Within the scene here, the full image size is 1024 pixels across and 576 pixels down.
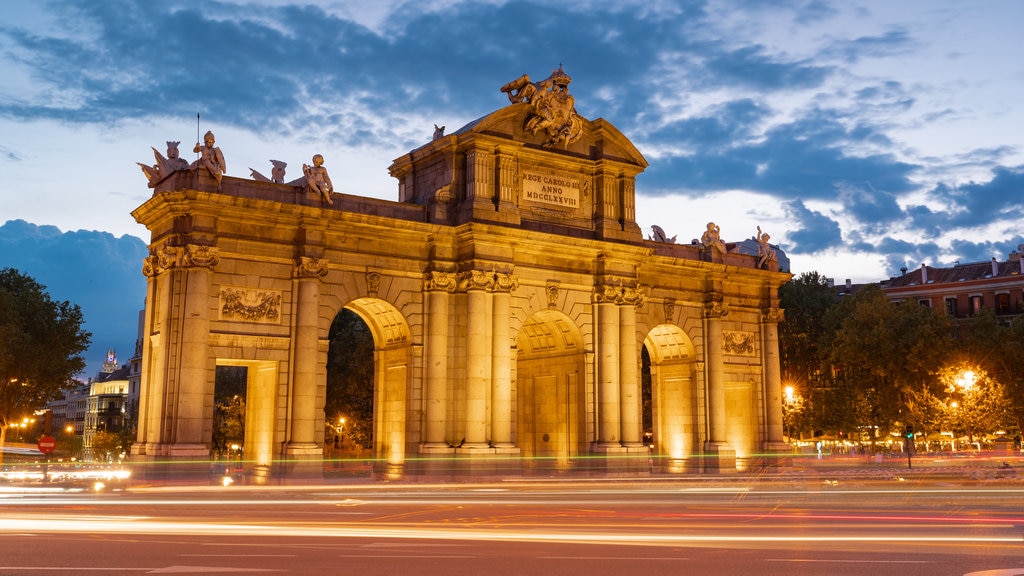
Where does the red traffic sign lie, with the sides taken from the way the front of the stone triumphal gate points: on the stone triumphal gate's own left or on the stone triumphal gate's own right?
on the stone triumphal gate's own right

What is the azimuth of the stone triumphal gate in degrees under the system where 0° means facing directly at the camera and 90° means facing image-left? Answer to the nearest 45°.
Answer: approximately 315°
